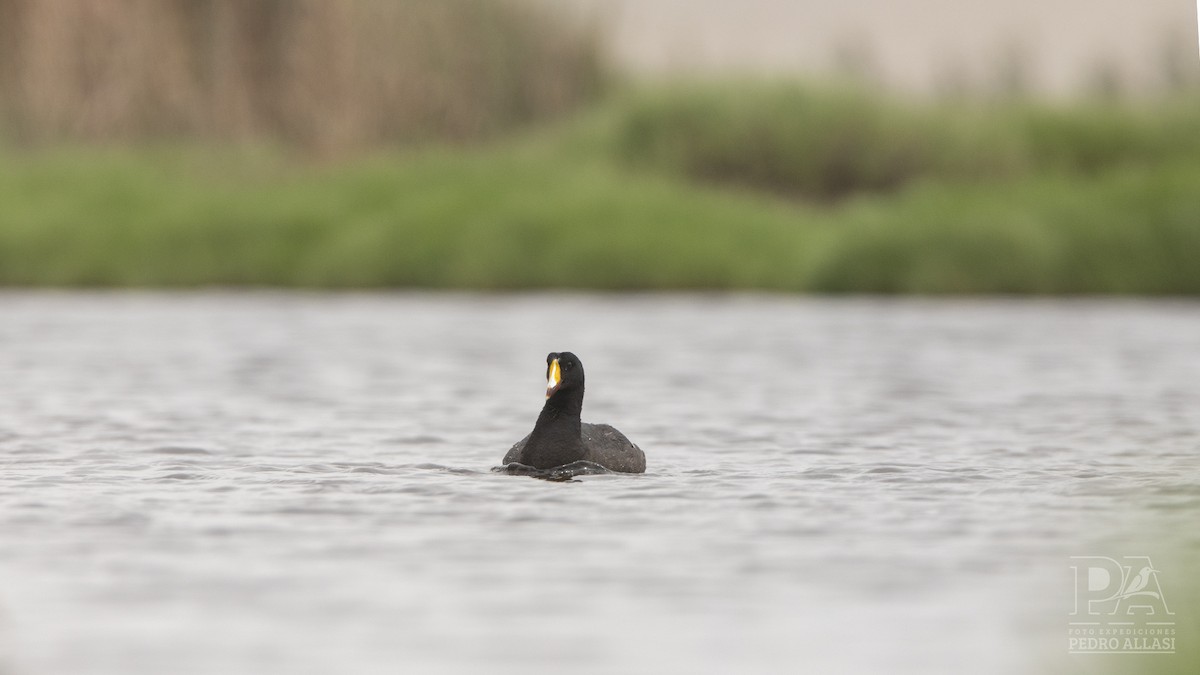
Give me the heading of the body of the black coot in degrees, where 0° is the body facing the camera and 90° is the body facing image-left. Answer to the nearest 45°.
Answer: approximately 45°
